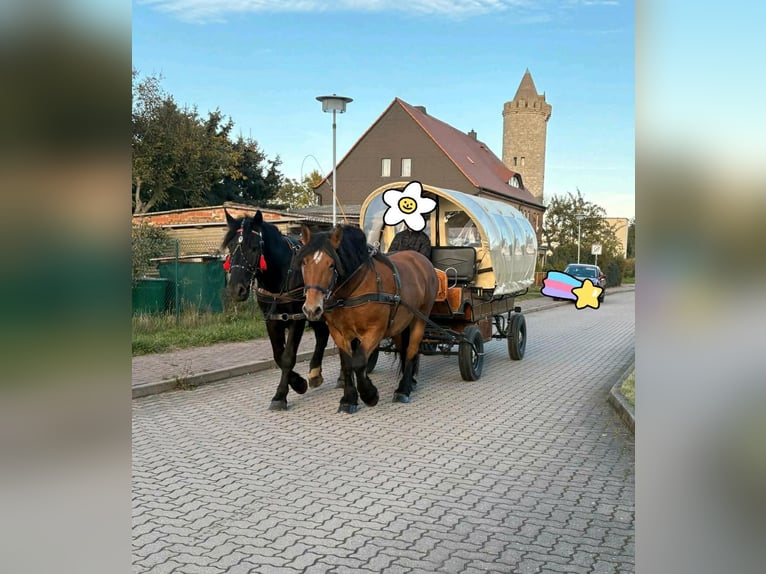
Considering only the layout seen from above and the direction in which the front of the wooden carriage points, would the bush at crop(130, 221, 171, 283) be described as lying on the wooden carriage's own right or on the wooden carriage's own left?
on the wooden carriage's own right

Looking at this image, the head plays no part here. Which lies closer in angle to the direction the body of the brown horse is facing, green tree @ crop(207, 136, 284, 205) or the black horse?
the black horse

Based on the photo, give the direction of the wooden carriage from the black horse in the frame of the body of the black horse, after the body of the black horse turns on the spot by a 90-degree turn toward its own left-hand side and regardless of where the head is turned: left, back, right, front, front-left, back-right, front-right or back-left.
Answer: left

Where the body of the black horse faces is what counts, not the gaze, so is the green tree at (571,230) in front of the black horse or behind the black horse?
behind

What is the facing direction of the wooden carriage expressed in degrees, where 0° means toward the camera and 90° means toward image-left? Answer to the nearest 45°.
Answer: approximately 45°

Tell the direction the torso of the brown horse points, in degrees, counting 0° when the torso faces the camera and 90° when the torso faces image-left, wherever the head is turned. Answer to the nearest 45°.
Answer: approximately 45°

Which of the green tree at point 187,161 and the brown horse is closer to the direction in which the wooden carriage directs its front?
the brown horse

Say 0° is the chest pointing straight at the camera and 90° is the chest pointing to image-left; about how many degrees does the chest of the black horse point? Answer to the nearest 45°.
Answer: approximately 45°

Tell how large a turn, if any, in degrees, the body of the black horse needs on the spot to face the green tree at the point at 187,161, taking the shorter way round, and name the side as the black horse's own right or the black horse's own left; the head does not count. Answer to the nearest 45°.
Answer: approximately 135° to the black horse's own right
